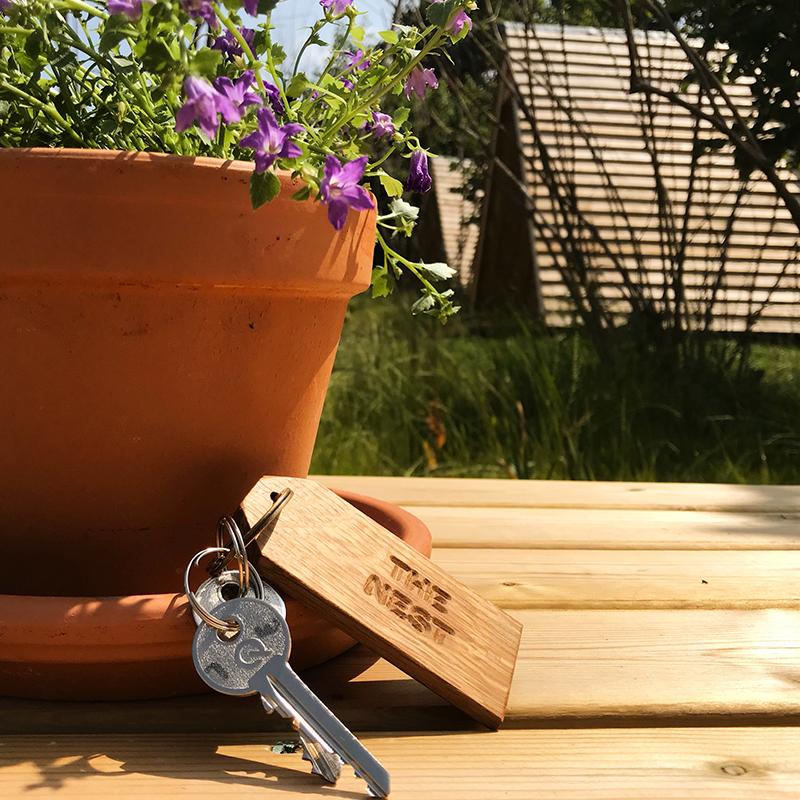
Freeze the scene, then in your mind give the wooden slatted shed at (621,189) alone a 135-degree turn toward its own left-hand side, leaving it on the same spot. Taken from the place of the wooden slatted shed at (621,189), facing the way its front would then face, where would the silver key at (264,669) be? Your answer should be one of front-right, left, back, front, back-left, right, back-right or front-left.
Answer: front-right

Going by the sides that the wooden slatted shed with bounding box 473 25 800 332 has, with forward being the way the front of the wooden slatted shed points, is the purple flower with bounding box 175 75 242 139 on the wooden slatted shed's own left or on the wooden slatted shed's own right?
on the wooden slatted shed's own left

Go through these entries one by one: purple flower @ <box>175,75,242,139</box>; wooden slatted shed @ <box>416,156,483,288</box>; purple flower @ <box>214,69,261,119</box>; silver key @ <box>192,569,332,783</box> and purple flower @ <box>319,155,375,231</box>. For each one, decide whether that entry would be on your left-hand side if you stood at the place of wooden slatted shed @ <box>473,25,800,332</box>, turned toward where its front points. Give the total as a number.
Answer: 4

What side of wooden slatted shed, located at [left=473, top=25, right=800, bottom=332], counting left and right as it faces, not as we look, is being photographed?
left

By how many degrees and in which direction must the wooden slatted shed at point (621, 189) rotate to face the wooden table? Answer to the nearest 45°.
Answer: approximately 90° to its left

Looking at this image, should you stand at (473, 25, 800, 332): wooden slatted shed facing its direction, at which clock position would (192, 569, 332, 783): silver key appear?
The silver key is roughly at 9 o'clock from the wooden slatted shed.

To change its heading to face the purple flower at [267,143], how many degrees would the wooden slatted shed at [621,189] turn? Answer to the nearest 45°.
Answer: approximately 90° to its left

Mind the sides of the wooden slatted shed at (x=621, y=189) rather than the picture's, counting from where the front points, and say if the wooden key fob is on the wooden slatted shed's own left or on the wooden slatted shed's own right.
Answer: on the wooden slatted shed's own left

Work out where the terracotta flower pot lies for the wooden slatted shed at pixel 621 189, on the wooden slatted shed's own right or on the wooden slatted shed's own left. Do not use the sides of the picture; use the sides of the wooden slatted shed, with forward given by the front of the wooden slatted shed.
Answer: on the wooden slatted shed's own left

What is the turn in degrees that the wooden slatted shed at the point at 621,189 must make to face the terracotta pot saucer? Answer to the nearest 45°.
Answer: approximately 90° to its left

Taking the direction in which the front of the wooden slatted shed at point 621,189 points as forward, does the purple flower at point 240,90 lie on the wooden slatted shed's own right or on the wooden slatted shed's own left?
on the wooden slatted shed's own left

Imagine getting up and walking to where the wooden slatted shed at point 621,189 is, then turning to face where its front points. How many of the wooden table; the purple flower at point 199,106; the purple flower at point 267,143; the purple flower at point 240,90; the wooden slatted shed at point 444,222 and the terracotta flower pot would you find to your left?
5
